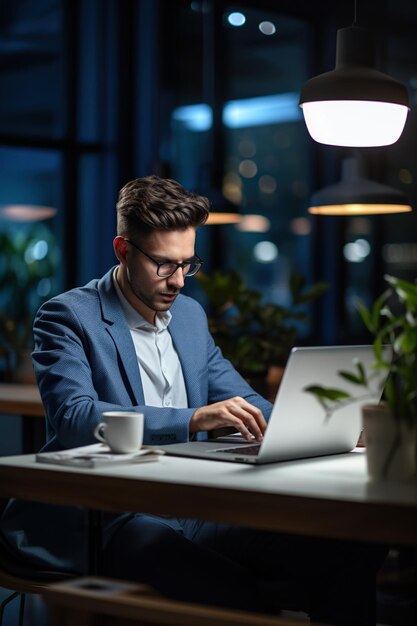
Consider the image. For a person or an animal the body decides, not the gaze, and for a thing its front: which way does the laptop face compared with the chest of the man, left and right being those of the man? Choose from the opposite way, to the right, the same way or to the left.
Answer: the opposite way

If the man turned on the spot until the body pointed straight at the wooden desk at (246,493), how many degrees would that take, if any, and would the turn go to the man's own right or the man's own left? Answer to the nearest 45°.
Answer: approximately 45° to the man's own right

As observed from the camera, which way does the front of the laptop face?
facing away from the viewer and to the left of the viewer

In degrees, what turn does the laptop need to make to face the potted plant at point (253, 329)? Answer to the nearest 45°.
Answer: approximately 45° to its right

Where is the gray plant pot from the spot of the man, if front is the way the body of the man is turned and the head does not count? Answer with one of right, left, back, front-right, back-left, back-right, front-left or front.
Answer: front

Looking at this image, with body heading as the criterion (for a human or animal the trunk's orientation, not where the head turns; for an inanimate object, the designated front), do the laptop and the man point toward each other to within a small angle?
yes

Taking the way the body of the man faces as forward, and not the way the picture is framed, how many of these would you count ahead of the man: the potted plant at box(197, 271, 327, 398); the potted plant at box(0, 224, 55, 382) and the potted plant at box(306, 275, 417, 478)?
1

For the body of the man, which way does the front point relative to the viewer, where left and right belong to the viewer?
facing the viewer and to the right of the viewer

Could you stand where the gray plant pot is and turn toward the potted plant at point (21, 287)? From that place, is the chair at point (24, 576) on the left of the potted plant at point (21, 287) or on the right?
left

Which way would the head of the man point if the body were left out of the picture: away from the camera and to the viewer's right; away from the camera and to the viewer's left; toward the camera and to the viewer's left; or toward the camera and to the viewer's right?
toward the camera and to the viewer's right

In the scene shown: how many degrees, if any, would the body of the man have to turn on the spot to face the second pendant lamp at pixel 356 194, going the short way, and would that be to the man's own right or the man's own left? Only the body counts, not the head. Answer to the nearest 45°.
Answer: approximately 135° to the man's own left

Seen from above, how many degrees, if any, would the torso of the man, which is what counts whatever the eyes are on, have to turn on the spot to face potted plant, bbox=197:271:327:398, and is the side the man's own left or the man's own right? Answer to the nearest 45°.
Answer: approximately 135° to the man's own left
